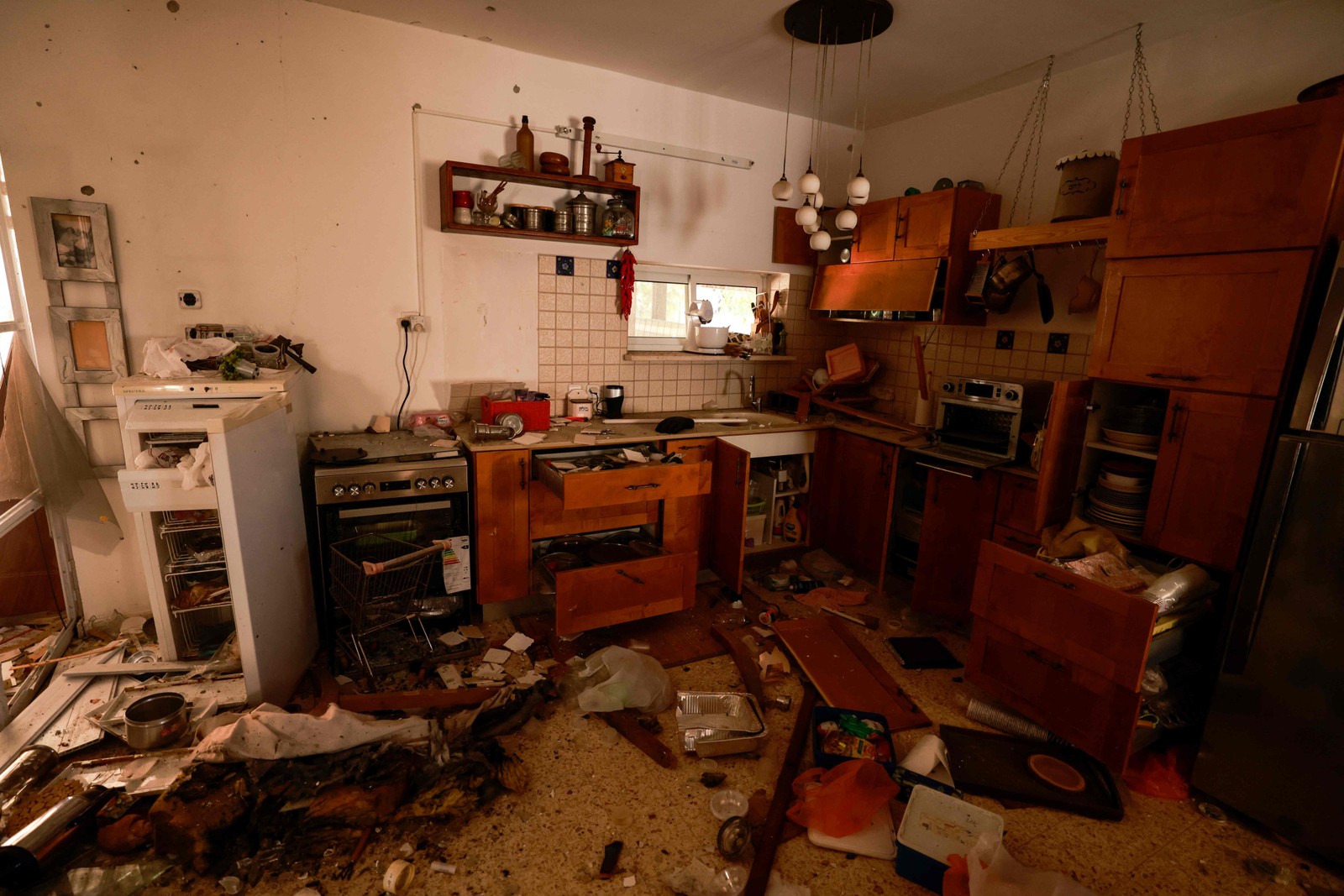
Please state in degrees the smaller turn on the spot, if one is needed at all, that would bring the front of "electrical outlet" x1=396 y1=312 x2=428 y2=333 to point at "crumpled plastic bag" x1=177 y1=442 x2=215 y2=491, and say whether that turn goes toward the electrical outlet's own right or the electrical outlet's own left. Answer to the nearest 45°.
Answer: approximately 45° to the electrical outlet's own right

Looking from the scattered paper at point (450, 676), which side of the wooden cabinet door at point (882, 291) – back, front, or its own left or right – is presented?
front

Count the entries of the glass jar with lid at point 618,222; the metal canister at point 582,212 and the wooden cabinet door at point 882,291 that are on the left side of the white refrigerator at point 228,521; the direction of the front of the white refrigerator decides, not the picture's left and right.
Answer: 3

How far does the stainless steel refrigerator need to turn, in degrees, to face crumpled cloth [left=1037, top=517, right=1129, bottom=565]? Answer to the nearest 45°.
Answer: approximately 45° to its right

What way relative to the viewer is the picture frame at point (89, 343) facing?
toward the camera

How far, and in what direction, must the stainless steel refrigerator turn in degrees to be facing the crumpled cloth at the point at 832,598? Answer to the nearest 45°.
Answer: approximately 45° to its right

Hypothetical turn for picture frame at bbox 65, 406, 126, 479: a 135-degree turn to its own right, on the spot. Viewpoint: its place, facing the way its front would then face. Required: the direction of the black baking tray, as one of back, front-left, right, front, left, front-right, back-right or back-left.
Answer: back

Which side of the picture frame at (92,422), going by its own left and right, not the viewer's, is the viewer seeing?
front

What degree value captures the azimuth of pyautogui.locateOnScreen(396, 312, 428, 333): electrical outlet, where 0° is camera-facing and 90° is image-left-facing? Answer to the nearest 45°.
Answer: approximately 0°

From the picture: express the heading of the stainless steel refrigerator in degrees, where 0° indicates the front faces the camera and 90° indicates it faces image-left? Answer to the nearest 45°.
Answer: approximately 45°
